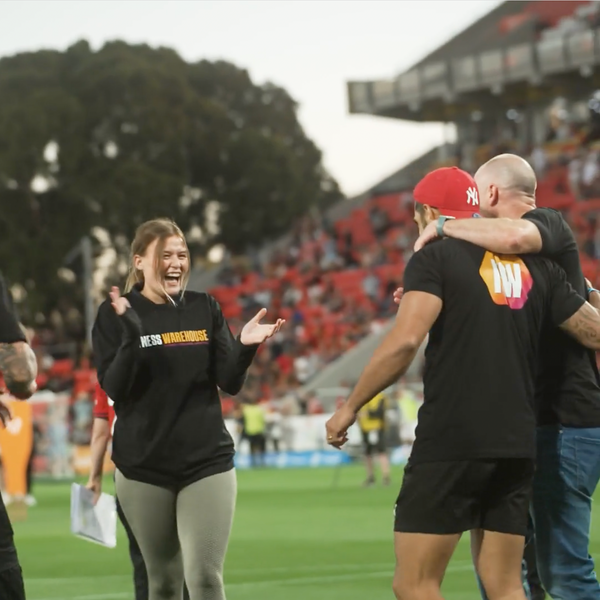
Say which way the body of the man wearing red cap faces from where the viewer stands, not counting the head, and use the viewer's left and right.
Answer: facing away from the viewer and to the left of the viewer

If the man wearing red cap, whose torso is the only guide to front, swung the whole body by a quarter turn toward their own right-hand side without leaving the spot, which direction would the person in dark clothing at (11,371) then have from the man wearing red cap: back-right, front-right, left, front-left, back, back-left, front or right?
back-left

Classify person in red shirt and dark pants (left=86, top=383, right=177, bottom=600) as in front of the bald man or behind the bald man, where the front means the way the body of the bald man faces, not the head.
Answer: in front

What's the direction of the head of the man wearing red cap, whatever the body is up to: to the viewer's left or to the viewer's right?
to the viewer's left
